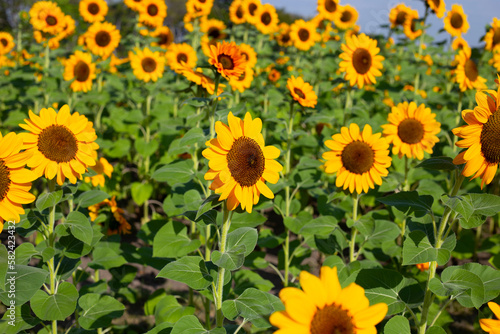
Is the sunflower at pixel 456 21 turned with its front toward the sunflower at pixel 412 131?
yes

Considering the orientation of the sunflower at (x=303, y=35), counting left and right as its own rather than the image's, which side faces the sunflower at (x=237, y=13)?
right

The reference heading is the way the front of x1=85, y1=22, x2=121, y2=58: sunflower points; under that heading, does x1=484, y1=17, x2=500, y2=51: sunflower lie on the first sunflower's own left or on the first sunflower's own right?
on the first sunflower's own left

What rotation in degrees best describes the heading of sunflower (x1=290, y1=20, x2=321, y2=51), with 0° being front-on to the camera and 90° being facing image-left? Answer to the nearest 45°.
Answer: approximately 0°

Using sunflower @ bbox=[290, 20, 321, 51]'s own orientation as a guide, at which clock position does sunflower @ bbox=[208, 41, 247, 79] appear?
sunflower @ bbox=[208, 41, 247, 79] is roughly at 12 o'clock from sunflower @ bbox=[290, 20, 321, 51].

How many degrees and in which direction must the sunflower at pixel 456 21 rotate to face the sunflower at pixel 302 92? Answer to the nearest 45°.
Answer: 0° — it already faces it

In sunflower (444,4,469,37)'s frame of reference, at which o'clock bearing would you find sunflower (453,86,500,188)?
sunflower (453,86,500,188) is roughly at 12 o'clock from sunflower (444,4,469,37).
